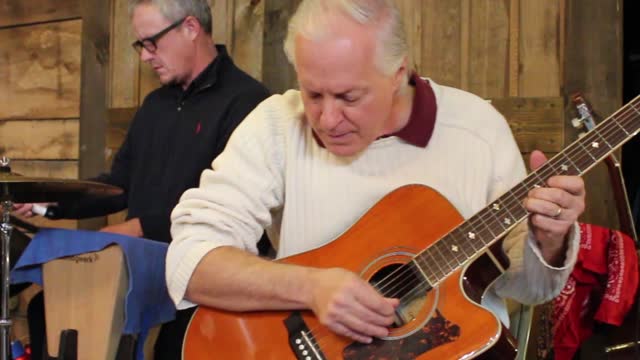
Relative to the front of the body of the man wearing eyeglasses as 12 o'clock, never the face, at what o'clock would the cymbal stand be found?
The cymbal stand is roughly at 12 o'clock from the man wearing eyeglasses.

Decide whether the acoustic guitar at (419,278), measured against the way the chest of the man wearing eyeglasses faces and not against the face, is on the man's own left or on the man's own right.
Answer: on the man's own left

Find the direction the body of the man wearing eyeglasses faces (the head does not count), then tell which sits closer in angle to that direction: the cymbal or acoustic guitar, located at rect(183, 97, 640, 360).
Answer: the cymbal

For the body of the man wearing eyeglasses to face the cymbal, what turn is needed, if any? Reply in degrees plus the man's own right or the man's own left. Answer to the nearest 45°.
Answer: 0° — they already face it

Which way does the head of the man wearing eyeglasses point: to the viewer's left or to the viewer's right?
to the viewer's left

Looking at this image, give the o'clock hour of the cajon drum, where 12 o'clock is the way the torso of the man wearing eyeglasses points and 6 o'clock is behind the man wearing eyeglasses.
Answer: The cajon drum is roughly at 11 o'clock from the man wearing eyeglasses.

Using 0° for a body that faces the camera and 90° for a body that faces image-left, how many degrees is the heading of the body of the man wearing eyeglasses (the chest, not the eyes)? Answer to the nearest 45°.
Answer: approximately 45°
